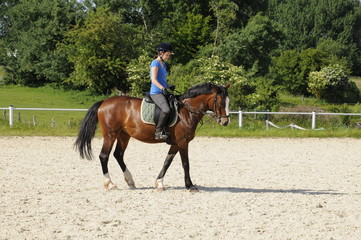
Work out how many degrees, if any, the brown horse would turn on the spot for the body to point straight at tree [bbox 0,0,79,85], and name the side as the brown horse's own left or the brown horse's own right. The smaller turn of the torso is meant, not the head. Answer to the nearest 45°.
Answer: approximately 90° to the brown horse's own left

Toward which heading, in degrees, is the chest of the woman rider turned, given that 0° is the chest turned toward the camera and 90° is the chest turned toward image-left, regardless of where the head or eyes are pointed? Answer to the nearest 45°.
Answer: approximately 270°

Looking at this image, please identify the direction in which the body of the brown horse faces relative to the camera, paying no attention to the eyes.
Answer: to the viewer's right

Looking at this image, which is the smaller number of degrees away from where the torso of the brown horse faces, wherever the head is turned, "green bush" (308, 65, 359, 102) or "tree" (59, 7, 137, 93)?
the green bush

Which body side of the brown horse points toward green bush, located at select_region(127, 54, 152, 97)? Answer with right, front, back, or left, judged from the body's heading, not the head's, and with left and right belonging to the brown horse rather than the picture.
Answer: left

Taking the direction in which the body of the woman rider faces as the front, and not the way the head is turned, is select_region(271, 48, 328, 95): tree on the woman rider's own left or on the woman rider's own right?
on the woman rider's own left

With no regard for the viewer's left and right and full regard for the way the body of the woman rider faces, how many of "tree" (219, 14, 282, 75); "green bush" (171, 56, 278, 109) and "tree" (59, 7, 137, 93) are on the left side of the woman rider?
3

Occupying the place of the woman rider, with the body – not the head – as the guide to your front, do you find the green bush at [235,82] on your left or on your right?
on your left

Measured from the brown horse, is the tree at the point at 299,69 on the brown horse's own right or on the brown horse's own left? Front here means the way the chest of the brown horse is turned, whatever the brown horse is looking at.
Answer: on the brown horse's own left

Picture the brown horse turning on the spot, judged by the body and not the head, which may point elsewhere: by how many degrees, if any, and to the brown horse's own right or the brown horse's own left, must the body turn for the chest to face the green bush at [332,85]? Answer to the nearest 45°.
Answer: approximately 45° to the brown horse's own left

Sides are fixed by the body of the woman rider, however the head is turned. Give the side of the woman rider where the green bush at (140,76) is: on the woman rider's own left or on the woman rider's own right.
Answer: on the woman rider's own left

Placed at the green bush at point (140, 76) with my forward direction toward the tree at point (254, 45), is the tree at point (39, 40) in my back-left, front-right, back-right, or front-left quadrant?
back-left

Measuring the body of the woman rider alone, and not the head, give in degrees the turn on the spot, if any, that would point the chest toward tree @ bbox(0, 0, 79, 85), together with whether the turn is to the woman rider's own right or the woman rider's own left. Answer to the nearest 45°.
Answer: approximately 90° to the woman rider's own left
